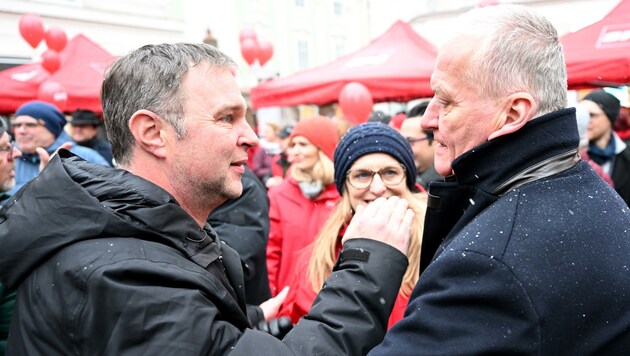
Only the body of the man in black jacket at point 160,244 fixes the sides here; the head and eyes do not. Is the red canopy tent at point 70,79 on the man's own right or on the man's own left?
on the man's own left

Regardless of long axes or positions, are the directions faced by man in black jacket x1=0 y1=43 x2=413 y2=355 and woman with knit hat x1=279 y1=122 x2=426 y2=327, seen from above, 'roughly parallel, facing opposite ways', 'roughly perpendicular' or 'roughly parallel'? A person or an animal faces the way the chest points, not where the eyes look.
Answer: roughly perpendicular

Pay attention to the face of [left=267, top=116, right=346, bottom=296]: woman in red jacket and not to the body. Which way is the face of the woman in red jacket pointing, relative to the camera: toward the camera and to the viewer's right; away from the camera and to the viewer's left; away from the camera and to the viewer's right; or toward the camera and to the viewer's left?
toward the camera and to the viewer's left

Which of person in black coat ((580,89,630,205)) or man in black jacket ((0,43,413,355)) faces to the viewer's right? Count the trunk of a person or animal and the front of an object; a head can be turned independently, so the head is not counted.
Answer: the man in black jacket

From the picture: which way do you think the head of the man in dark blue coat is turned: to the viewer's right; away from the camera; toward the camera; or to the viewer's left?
to the viewer's left

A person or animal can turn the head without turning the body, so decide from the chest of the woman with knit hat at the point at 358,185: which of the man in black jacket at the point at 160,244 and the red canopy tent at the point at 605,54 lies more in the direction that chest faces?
the man in black jacket

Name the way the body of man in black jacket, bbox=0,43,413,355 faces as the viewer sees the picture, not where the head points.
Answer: to the viewer's right

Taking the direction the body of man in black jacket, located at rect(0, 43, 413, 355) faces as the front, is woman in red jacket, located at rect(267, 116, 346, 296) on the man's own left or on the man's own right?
on the man's own left

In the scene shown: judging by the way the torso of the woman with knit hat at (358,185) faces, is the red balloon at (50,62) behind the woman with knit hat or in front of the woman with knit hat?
behind

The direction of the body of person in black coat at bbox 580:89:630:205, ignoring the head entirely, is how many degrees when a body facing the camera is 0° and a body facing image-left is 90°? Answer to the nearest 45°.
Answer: approximately 45°

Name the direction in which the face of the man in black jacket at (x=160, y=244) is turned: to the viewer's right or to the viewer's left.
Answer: to the viewer's right

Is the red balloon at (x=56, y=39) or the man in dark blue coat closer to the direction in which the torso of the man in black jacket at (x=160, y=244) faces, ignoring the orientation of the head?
the man in dark blue coat

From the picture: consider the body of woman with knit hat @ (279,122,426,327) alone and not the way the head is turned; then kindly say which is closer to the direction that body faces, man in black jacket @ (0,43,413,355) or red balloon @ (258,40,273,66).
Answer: the man in black jacket
